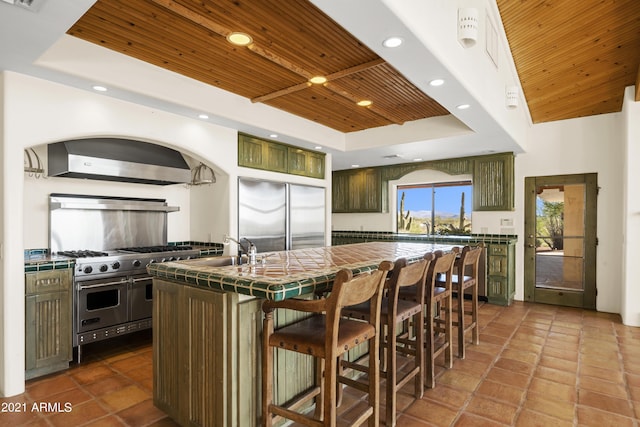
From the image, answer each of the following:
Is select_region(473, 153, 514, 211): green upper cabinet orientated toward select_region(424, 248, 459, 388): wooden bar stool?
yes

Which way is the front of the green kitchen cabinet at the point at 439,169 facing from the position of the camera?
facing the viewer and to the left of the viewer

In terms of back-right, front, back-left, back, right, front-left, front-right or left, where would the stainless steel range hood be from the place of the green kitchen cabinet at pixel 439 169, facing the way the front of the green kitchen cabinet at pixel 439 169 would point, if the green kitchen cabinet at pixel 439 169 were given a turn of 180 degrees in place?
back

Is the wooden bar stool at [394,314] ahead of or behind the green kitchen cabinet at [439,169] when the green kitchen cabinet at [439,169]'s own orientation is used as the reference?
ahead

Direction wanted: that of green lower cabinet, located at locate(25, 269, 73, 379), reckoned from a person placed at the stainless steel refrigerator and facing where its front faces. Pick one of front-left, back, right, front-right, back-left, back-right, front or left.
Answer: right

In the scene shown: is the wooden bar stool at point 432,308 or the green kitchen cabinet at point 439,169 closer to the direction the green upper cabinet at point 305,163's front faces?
the wooden bar stool

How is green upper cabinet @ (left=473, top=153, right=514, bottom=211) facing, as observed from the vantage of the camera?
facing the viewer

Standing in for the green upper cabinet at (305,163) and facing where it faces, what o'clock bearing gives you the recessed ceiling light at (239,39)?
The recessed ceiling light is roughly at 2 o'clock from the green upper cabinet.

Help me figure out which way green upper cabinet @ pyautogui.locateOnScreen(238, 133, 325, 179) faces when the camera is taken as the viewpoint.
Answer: facing the viewer and to the right of the viewer

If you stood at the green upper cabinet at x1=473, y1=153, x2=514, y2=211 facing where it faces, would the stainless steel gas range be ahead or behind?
ahead

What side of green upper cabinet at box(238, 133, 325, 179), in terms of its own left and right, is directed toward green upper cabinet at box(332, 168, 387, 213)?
left

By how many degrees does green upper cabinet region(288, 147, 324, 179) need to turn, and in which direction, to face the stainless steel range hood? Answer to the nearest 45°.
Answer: approximately 90° to its right

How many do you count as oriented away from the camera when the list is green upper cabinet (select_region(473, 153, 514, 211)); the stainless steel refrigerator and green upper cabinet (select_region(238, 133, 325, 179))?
0

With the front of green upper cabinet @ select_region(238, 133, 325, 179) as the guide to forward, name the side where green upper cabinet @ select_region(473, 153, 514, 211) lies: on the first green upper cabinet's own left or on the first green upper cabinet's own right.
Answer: on the first green upper cabinet's own left

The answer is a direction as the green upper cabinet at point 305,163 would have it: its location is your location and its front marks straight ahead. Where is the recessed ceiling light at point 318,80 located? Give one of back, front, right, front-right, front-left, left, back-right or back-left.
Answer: front-right
